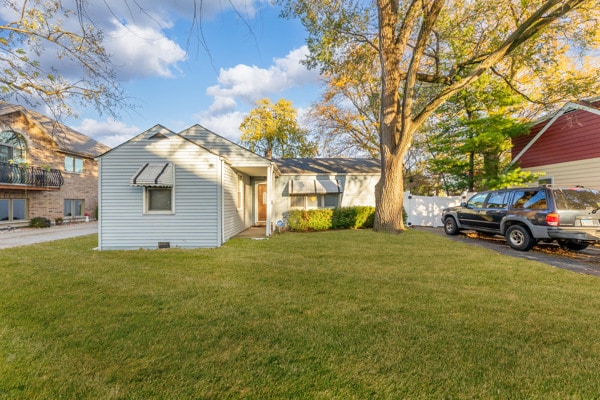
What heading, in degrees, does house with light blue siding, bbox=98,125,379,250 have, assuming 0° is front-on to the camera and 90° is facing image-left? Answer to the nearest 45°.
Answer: approximately 0°

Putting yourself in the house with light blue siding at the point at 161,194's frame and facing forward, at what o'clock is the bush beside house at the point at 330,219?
The bush beside house is roughly at 8 o'clock from the house with light blue siding.

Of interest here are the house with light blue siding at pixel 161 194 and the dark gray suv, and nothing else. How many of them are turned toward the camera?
1

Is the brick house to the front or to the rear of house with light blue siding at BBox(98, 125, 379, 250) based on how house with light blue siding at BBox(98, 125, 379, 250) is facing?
to the rear

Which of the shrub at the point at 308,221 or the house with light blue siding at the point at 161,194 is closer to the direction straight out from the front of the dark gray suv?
the shrub

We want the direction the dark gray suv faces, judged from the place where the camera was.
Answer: facing away from the viewer and to the left of the viewer

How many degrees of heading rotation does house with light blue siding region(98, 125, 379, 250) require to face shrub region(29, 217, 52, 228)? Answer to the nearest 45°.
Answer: approximately 135° to its right
